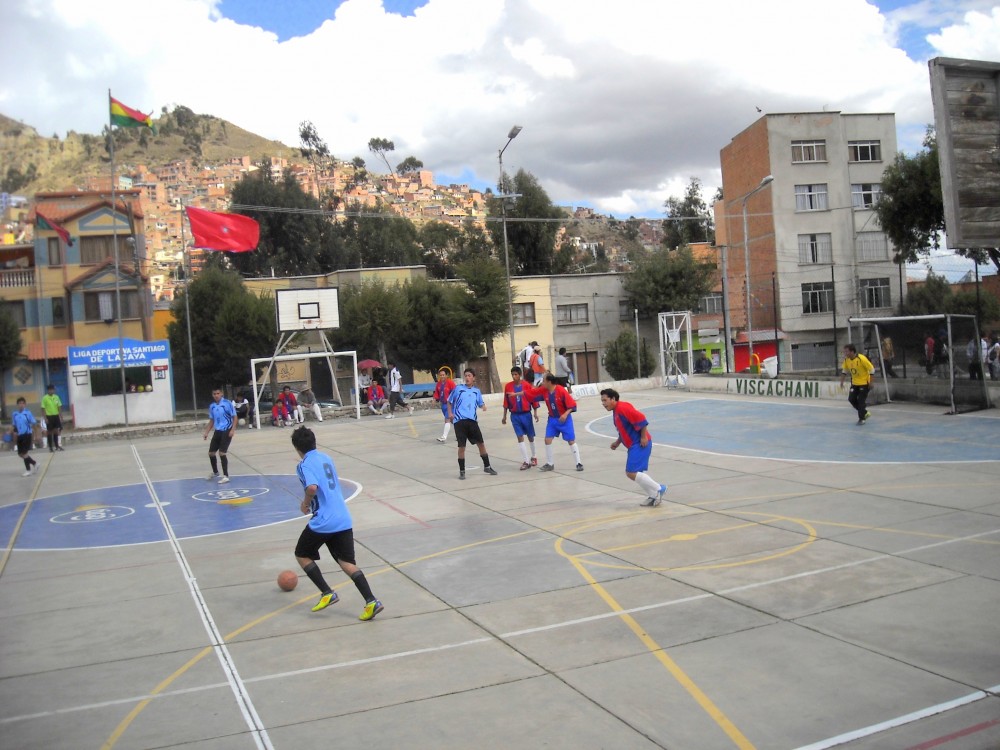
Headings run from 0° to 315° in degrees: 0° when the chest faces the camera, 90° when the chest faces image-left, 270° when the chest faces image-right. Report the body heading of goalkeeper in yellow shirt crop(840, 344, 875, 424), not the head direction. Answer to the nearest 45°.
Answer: approximately 45°

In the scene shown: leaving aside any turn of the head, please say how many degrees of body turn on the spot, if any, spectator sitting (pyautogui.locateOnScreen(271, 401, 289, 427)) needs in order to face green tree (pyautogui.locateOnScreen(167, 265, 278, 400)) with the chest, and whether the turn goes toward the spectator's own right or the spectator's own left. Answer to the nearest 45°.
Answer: approximately 180°

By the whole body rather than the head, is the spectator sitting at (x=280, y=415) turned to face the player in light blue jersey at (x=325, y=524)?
yes

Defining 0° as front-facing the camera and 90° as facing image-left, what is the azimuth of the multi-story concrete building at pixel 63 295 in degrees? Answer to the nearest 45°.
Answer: approximately 0°
